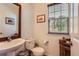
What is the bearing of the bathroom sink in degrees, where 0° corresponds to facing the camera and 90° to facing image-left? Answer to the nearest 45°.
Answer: approximately 315°

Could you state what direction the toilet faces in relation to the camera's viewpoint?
facing the viewer and to the right of the viewer

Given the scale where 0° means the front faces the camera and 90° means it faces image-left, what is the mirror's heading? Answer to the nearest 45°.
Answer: approximately 315°

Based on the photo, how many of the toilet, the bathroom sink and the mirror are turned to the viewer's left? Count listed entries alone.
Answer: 0
